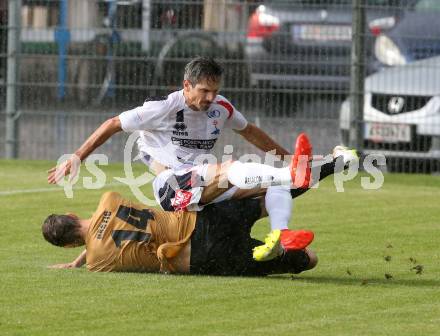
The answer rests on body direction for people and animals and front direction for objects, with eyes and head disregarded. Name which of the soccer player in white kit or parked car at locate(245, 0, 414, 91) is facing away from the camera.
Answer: the parked car

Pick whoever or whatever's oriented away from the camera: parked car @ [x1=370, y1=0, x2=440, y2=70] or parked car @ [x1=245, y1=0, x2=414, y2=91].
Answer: parked car @ [x1=245, y1=0, x2=414, y2=91]

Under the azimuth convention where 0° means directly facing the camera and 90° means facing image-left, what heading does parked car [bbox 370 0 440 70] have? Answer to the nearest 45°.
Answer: approximately 45°

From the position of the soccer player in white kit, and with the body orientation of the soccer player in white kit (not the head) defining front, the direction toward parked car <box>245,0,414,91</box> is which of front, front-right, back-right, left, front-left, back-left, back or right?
back-left

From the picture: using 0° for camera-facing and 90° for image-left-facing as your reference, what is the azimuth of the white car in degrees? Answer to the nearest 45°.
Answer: approximately 45°

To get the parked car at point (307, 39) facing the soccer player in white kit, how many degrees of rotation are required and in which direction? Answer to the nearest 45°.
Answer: approximately 180°

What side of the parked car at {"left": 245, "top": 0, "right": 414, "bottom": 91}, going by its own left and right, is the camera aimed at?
back

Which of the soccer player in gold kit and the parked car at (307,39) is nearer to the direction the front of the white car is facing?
the soccer player in gold kit

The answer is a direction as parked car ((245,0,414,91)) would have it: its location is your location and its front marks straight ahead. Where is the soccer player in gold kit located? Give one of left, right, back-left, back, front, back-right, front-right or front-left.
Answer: back

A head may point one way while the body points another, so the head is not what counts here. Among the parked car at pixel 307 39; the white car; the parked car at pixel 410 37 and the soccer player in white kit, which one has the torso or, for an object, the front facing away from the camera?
the parked car at pixel 307 39

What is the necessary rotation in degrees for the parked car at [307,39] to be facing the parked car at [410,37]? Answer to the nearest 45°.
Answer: approximately 90° to its right
